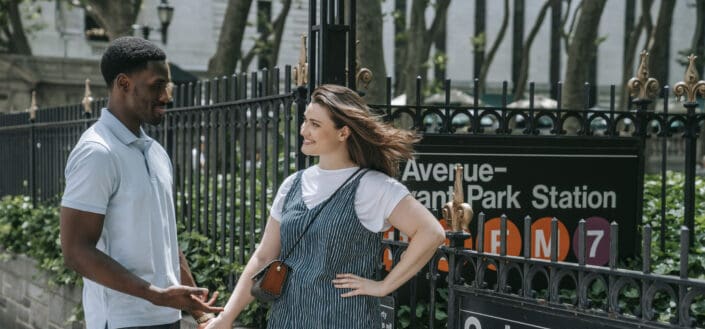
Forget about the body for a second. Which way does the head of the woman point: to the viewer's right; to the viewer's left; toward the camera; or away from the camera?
to the viewer's left

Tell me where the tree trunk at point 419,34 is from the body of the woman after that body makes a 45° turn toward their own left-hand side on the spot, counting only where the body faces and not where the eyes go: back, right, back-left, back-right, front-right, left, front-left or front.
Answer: back

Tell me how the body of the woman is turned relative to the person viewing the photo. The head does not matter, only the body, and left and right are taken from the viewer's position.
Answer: facing the viewer and to the left of the viewer

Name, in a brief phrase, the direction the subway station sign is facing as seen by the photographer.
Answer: facing the viewer

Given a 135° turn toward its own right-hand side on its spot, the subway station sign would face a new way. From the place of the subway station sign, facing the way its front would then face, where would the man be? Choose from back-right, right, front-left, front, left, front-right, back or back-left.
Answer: left

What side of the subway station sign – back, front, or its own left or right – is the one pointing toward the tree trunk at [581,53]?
back

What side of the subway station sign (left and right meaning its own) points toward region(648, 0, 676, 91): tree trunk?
back

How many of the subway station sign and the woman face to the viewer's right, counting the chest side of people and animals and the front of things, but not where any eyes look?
0

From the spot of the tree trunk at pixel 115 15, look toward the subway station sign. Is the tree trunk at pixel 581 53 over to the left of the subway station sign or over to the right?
left

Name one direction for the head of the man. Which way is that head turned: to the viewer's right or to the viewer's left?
to the viewer's right

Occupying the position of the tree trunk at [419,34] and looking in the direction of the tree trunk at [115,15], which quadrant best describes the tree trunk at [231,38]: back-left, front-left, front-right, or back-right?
front-left
